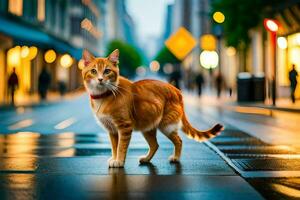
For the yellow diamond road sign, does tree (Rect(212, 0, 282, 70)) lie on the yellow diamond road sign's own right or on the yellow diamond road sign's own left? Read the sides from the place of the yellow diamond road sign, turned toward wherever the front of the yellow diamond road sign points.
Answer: on the yellow diamond road sign's own left

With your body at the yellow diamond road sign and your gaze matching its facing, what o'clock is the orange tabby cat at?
The orange tabby cat is roughly at 12 o'clock from the yellow diamond road sign.

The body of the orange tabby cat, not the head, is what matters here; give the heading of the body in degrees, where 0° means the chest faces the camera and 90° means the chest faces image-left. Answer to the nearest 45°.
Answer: approximately 45°

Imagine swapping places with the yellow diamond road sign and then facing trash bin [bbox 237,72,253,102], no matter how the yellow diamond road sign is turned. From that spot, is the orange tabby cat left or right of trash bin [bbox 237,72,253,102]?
right

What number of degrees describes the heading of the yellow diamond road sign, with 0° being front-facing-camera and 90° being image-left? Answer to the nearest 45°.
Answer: approximately 0°
